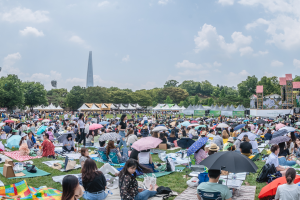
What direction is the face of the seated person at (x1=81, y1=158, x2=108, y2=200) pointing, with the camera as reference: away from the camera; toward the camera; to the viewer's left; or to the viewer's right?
away from the camera

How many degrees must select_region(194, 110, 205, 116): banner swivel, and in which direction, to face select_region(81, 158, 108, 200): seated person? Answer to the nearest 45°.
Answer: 0° — it already faces them

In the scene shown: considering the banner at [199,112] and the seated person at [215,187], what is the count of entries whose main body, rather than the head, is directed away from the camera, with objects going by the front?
1

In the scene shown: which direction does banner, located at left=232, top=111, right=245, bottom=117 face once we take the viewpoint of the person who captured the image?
facing the viewer

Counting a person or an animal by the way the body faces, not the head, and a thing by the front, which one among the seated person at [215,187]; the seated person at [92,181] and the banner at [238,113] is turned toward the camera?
the banner

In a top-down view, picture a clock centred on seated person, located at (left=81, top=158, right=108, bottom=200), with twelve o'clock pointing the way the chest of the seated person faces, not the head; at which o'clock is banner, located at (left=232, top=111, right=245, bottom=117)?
The banner is roughly at 1 o'clock from the seated person.

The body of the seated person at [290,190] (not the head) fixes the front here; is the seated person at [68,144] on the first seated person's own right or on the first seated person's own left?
on the first seated person's own left

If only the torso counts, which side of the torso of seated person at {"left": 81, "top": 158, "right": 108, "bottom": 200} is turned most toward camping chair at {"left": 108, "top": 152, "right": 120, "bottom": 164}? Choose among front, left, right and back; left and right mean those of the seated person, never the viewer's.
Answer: front

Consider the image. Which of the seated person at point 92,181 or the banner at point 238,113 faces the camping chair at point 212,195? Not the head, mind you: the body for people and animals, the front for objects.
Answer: the banner

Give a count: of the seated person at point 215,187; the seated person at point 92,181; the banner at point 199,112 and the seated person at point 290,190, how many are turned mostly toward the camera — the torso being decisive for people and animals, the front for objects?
1

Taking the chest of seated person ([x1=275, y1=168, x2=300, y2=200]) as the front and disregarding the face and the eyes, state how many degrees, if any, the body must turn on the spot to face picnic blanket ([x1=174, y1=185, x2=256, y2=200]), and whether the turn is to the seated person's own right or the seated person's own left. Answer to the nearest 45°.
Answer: approximately 45° to the seated person's own left

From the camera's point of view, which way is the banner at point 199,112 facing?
toward the camera

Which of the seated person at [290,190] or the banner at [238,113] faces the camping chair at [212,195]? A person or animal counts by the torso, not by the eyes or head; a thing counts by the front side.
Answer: the banner

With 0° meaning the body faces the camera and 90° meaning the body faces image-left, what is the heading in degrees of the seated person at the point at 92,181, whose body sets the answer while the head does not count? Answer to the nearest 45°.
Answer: approximately 180°

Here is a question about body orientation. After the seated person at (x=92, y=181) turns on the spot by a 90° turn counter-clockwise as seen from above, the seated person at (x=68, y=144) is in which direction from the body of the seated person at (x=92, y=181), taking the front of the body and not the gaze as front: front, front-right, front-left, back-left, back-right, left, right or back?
right

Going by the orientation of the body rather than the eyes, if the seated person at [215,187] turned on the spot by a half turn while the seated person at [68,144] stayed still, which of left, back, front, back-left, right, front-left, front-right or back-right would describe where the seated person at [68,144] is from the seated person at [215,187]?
back-right

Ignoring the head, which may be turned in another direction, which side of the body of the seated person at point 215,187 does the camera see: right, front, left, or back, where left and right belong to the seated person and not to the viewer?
back

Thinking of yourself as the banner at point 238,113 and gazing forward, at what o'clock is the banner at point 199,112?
the banner at point 199,112 is roughly at 4 o'clock from the banner at point 238,113.

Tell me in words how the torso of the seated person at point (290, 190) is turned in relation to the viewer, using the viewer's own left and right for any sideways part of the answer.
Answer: facing away from the viewer
